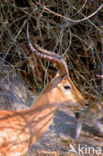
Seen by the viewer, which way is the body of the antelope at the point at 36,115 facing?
to the viewer's right

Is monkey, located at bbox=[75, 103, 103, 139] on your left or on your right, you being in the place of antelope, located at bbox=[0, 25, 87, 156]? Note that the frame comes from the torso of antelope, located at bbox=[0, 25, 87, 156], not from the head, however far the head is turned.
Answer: on your left
